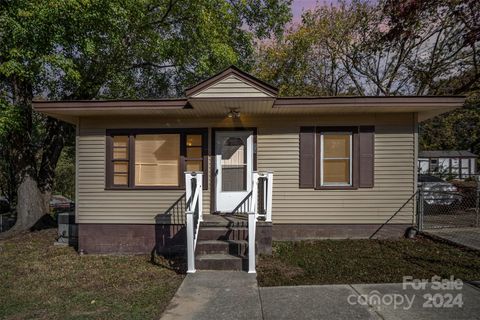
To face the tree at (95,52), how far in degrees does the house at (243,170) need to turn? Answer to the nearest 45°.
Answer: approximately 135° to its right

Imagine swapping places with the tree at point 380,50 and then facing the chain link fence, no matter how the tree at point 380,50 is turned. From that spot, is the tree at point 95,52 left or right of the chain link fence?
right

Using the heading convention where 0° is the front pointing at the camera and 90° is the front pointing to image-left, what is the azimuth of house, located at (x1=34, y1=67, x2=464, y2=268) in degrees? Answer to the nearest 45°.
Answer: approximately 0°

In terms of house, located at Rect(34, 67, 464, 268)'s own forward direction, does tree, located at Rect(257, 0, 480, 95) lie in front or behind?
behind

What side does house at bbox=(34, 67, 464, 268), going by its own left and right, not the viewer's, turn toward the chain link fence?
left

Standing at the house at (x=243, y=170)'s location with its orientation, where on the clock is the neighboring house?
The neighboring house is roughly at 7 o'clock from the house.
